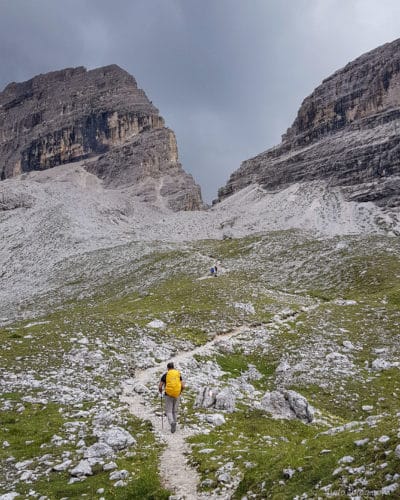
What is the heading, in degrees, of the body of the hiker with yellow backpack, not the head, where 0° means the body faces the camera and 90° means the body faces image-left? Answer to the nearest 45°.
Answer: approximately 180°
